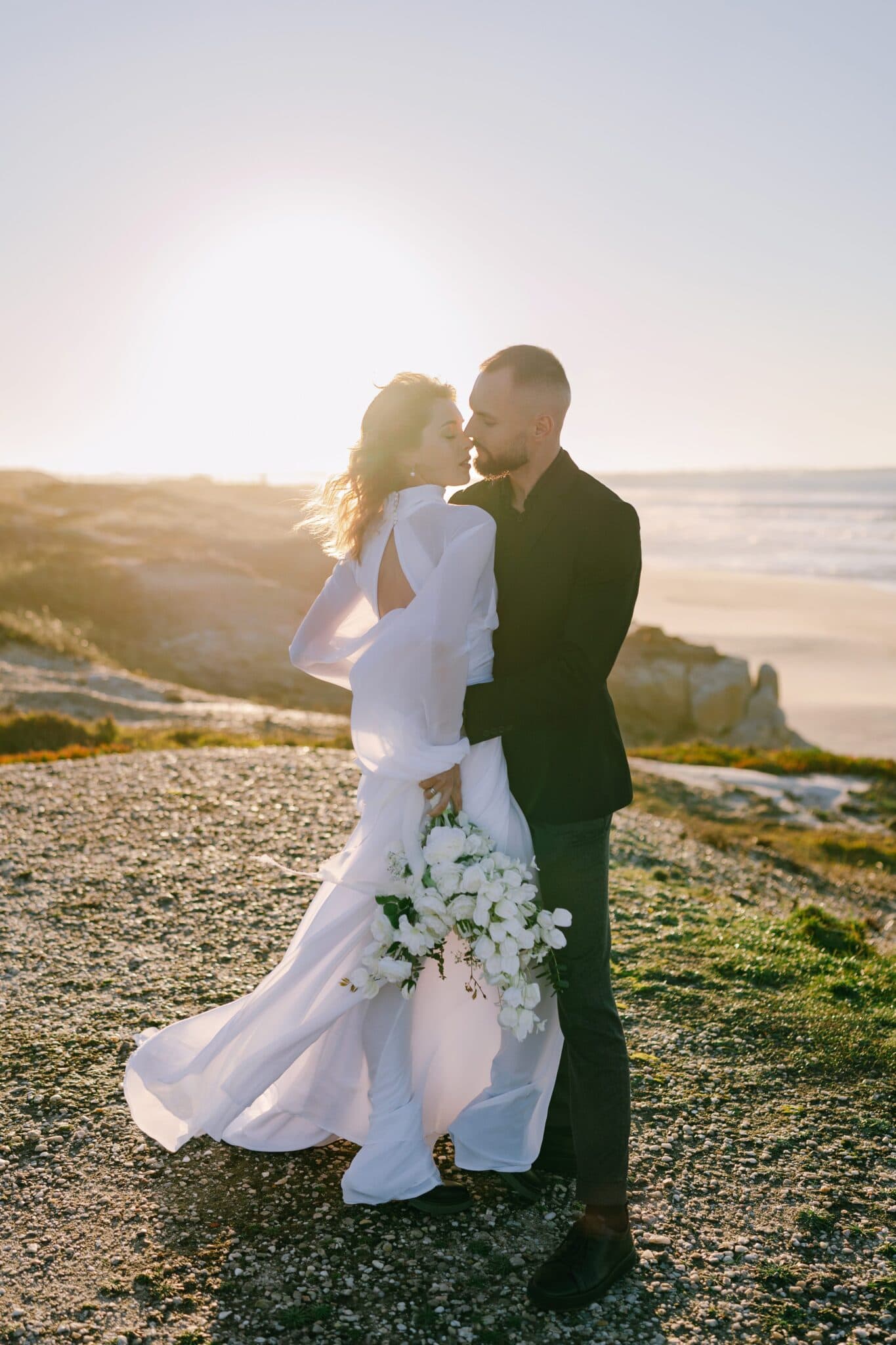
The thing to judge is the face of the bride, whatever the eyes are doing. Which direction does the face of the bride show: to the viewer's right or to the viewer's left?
to the viewer's right

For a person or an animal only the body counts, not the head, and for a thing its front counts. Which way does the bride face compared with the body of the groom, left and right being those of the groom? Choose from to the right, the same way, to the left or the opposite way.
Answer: the opposite way

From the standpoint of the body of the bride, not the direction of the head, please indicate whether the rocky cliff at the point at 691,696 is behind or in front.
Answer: in front

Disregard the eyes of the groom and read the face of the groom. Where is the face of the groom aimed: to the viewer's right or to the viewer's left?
to the viewer's left

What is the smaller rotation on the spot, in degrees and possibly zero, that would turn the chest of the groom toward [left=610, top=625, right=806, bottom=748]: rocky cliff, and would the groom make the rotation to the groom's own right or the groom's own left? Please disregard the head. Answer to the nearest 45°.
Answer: approximately 135° to the groom's own right

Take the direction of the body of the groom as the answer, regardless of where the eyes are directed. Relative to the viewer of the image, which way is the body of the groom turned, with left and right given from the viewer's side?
facing the viewer and to the left of the viewer

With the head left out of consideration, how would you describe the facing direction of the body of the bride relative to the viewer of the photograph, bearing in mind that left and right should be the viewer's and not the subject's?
facing away from the viewer and to the right of the viewer
